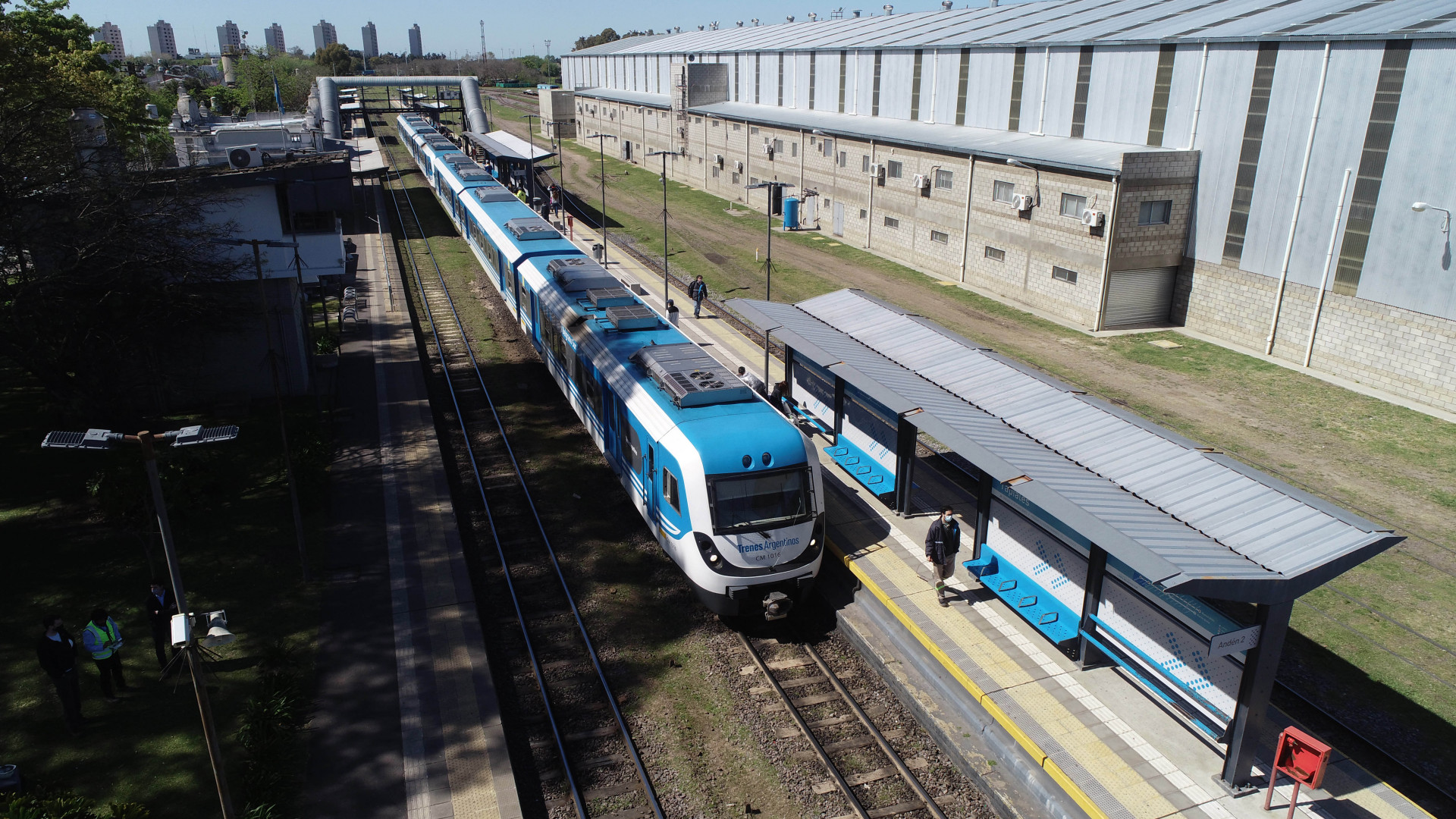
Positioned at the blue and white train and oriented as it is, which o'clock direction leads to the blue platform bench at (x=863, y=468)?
The blue platform bench is roughly at 9 o'clock from the blue and white train.

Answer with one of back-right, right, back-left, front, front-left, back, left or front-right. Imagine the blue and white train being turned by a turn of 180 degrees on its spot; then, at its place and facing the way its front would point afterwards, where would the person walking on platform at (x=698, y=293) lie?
front-right

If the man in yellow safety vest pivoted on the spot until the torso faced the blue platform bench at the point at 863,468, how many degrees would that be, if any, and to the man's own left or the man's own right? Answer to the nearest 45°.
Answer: approximately 45° to the man's own left

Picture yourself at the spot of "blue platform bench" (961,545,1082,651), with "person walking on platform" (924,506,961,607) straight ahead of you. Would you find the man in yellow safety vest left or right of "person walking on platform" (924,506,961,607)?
left

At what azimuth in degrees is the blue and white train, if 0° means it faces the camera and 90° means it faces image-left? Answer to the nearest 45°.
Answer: approximately 315°

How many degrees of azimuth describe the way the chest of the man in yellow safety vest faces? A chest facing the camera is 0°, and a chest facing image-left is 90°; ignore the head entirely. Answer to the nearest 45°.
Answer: approximately 315°

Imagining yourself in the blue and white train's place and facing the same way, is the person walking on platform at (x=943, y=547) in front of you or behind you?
in front

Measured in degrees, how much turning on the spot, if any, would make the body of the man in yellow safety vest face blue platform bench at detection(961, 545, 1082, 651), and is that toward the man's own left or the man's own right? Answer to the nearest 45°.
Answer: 0° — they already face it

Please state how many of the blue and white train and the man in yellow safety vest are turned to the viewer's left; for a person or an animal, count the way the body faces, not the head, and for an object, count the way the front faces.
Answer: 0

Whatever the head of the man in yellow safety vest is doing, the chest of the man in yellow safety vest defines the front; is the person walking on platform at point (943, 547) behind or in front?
in front

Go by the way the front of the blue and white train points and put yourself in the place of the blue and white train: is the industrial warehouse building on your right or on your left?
on your left
